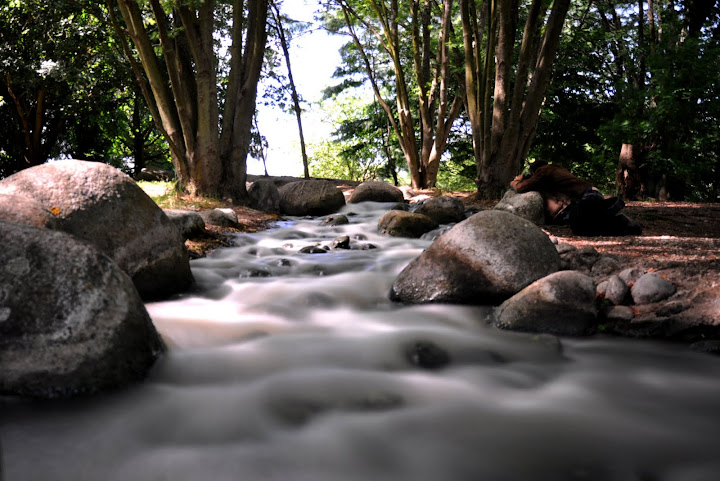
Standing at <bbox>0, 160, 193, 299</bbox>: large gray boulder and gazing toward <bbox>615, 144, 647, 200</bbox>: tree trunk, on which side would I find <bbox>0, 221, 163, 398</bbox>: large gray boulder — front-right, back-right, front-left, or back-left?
back-right
